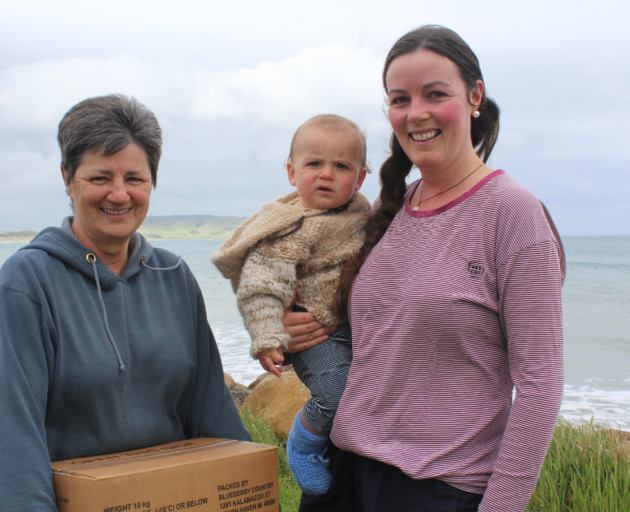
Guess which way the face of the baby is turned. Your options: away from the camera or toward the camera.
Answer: toward the camera

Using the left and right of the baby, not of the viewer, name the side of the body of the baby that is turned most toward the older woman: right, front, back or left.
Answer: right

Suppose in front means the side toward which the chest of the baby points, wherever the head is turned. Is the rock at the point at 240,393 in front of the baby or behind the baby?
behind

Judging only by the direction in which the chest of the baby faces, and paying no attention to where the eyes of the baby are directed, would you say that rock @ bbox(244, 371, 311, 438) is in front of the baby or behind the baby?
behind

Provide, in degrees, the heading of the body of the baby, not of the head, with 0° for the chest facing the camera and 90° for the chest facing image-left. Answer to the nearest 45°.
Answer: approximately 315°
